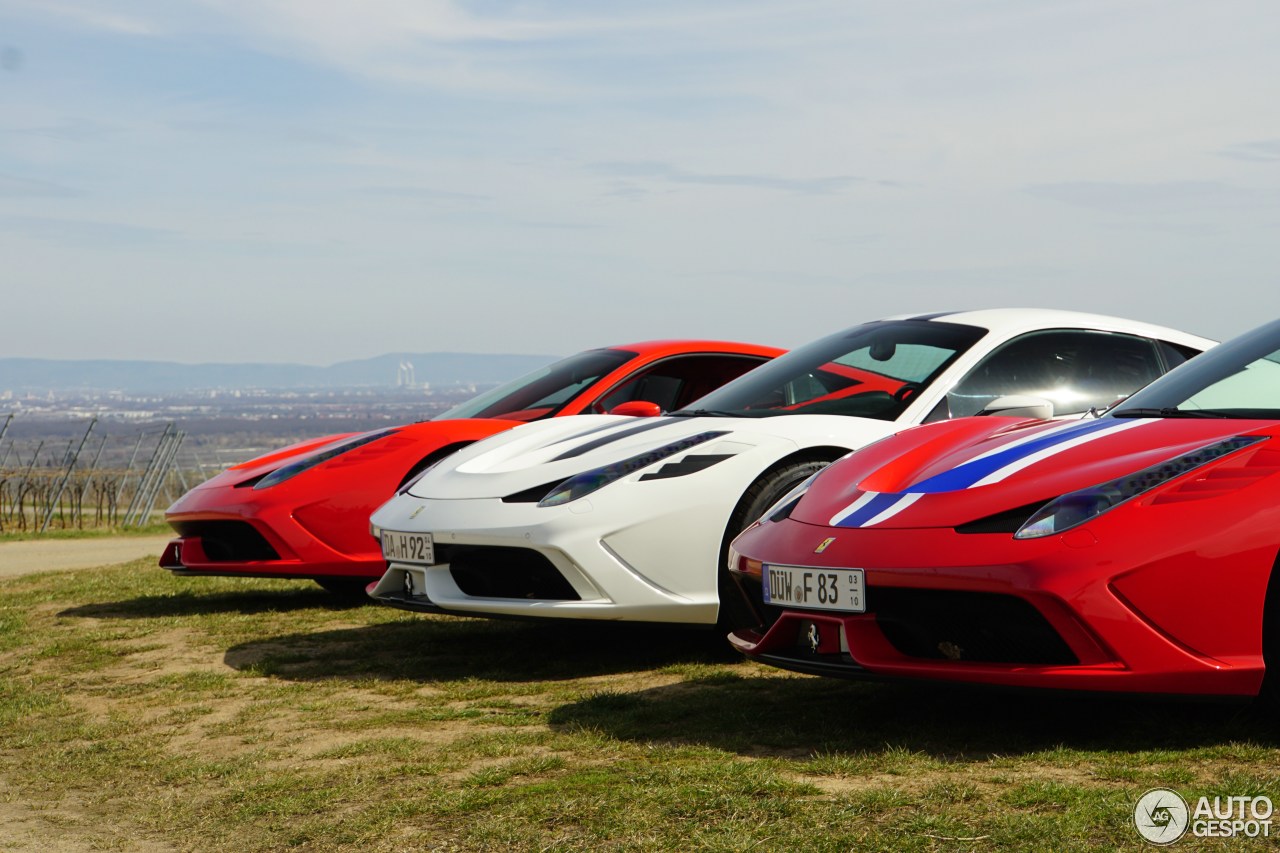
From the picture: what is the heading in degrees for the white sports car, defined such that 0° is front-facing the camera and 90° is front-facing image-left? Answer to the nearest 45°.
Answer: approximately 45°

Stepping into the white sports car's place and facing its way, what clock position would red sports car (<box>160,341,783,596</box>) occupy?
The red sports car is roughly at 3 o'clock from the white sports car.

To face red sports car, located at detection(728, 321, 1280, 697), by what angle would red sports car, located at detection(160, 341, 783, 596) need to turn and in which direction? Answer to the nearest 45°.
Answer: approximately 90° to its left

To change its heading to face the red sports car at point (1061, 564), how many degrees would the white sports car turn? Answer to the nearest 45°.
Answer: approximately 90° to its left

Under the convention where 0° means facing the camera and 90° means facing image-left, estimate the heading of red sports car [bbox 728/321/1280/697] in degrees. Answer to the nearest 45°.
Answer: approximately 45°

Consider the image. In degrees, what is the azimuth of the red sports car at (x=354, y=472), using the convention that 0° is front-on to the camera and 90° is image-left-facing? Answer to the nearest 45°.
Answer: approximately 45°

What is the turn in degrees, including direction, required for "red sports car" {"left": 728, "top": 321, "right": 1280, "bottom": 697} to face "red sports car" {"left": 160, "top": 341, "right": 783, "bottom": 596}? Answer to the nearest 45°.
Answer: approximately 90° to its right

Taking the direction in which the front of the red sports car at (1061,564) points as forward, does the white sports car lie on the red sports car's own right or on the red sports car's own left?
on the red sports car's own right
